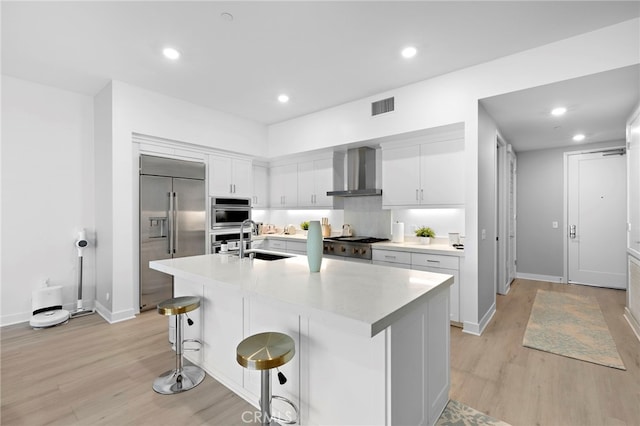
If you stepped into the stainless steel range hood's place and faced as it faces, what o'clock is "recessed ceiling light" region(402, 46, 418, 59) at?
The recessed ceiling light is roughly at 10 o'clock from the stainless steel range hood.

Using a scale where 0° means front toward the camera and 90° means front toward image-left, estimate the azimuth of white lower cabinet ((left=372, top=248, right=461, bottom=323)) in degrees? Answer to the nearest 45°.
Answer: approximately 45°
